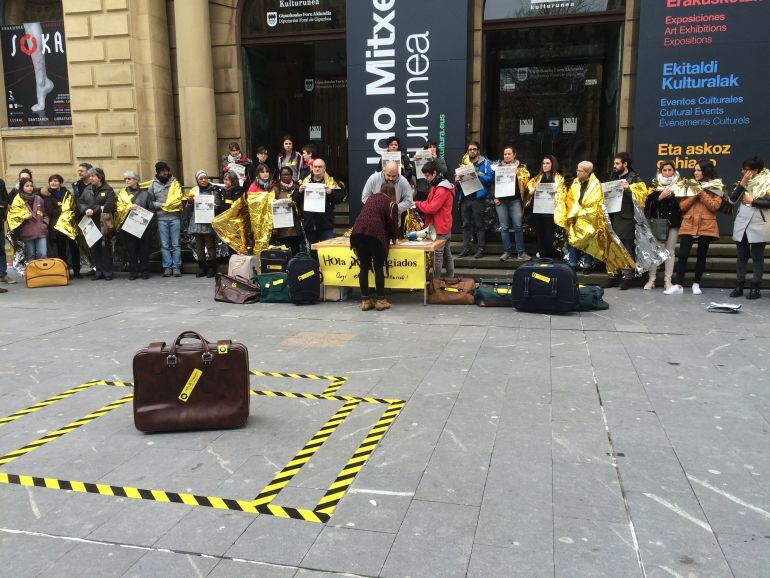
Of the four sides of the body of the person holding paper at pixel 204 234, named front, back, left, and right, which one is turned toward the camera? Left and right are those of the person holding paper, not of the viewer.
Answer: front

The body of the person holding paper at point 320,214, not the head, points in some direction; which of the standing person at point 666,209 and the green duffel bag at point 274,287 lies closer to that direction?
the green duffel bag

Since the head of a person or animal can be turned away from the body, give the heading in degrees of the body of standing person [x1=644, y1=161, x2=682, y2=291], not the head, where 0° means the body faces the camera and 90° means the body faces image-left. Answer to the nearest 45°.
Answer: approximately 0°

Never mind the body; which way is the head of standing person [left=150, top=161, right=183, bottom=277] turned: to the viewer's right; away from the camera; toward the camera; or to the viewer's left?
toward the camera

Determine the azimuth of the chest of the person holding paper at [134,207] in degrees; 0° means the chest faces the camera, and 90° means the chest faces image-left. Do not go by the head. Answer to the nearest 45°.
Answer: approximately 0°

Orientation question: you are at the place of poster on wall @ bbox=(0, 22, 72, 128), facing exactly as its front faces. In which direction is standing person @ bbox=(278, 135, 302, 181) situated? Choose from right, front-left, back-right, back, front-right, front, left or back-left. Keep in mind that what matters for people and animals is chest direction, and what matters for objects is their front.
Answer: front-left

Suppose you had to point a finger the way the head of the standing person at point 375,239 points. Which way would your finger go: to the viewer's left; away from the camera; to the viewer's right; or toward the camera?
away from the camera

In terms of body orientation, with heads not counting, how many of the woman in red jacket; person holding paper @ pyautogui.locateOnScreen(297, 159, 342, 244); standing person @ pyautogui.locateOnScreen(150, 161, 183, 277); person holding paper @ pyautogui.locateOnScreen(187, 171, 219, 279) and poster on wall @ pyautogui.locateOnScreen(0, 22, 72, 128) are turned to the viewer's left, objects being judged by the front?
1

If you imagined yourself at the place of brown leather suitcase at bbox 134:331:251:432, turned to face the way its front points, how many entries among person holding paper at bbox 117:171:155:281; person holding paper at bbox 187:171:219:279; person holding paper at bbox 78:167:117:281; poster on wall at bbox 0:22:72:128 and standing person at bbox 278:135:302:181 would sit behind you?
5

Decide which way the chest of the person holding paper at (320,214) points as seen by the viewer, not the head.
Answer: toward the camera

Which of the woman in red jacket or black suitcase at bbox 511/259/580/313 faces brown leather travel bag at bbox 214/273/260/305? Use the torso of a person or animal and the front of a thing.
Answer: the woman in red jacket

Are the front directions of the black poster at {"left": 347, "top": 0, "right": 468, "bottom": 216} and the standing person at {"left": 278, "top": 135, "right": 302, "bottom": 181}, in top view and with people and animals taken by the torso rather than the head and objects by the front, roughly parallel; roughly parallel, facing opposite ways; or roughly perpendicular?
roughly parallel

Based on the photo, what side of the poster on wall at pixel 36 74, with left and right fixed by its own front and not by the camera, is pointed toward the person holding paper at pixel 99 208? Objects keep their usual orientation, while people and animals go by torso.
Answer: front

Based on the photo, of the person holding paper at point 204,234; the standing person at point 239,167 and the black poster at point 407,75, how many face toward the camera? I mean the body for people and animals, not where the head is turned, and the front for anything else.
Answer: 3

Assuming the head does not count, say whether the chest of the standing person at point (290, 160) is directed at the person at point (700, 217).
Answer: no

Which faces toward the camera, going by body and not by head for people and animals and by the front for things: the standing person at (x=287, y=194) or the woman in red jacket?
the standing person

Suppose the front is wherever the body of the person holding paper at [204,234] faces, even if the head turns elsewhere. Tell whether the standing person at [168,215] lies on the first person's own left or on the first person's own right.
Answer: on the first person's own right

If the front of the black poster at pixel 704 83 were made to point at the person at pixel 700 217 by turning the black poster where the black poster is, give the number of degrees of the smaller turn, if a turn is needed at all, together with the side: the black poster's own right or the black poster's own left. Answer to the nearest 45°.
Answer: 0° — it already faces them

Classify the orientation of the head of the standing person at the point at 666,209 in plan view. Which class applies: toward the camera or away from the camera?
toward the camera

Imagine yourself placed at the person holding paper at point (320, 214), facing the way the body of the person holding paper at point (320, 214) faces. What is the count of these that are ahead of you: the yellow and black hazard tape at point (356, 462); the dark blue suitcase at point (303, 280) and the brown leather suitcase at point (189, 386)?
3

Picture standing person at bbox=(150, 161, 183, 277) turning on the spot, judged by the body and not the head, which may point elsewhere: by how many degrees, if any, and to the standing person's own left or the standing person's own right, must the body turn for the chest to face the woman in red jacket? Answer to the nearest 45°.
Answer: approximately 45° to the standing person's own left
